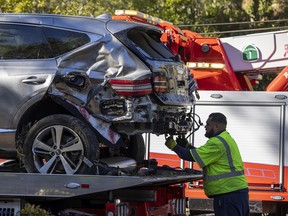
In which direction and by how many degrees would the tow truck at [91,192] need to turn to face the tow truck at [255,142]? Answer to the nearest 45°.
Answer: approximately 135° to its right

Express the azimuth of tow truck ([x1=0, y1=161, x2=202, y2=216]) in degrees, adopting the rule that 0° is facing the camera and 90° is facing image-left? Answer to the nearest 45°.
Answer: approximately 90°

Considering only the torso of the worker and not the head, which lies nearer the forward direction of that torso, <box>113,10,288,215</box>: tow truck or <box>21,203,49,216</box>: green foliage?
the green foliage

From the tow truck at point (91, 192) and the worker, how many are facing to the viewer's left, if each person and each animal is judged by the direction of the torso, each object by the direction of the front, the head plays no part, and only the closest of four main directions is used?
2

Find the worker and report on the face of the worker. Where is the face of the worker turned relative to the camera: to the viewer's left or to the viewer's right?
to the viewer's left

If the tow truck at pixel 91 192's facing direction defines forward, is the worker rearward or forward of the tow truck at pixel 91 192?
rearward

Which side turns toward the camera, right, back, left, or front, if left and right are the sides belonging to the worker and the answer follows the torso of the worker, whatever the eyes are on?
left
